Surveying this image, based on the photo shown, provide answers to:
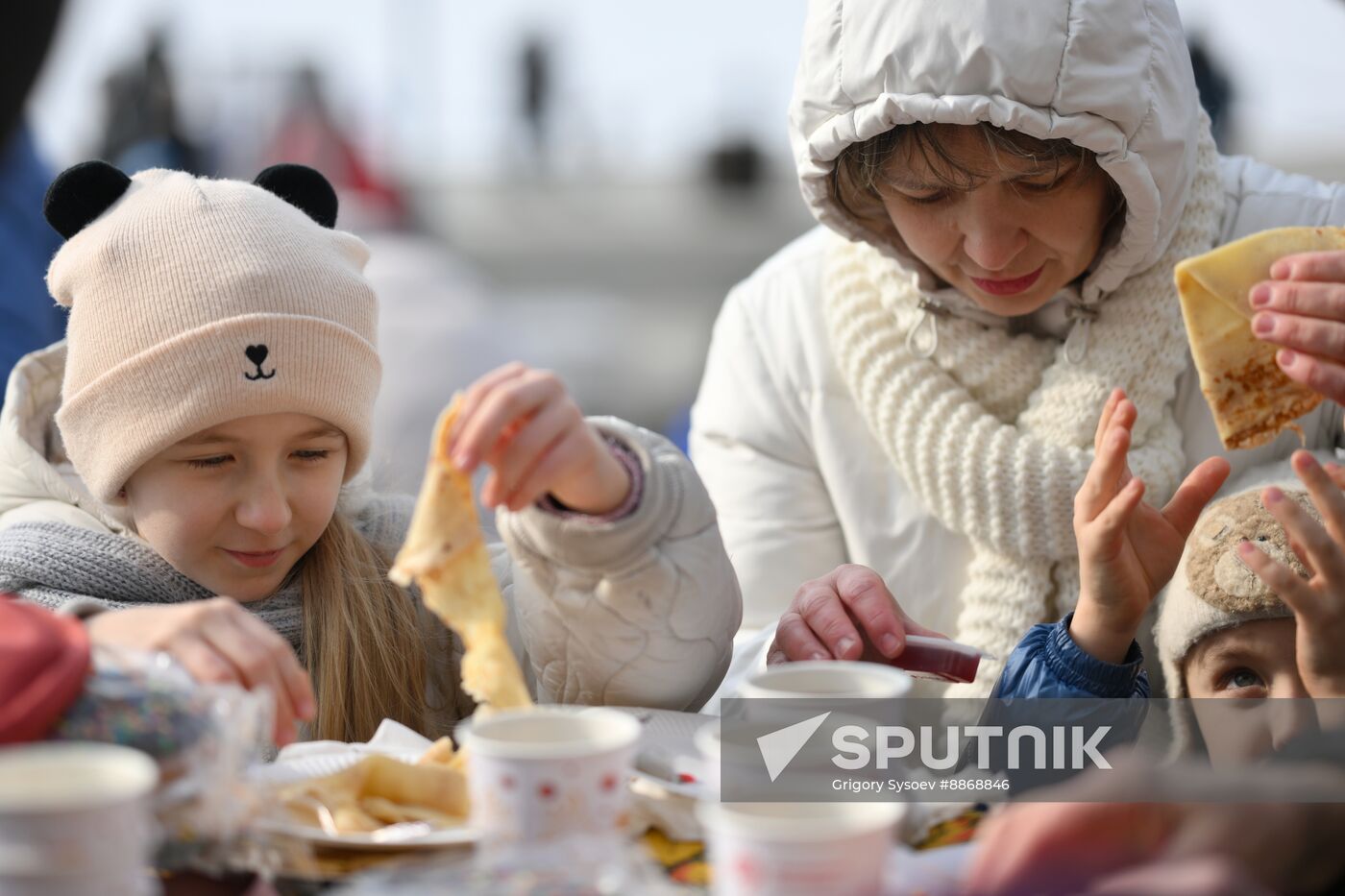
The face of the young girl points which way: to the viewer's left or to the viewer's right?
to the viewer's right

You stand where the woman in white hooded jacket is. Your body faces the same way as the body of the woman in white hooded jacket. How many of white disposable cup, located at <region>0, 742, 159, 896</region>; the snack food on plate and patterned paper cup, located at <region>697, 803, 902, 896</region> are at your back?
0

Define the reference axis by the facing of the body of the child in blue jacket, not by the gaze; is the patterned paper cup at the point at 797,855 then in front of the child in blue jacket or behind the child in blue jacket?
in front

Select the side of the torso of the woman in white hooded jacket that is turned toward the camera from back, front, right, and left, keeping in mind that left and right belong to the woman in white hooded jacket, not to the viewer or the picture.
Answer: front

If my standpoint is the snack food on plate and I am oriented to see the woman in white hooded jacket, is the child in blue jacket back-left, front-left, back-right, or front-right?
front-right

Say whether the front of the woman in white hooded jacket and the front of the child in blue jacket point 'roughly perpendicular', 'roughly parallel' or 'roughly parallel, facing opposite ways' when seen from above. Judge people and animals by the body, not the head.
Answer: roughly parallel

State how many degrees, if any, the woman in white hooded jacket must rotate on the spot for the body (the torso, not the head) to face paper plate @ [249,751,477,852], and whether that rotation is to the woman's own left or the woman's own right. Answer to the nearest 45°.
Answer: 0° — they already face it

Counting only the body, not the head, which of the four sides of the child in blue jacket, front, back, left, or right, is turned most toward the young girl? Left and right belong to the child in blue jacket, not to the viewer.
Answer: right

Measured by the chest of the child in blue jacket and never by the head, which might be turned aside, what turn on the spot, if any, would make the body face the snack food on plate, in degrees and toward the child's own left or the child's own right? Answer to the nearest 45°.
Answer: approximately 45° to the child's own right

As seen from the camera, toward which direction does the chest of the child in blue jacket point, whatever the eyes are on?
toward the camera

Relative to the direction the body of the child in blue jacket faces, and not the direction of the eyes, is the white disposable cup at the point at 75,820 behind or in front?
in front

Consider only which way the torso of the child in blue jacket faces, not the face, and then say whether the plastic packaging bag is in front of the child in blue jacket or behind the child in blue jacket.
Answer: in front

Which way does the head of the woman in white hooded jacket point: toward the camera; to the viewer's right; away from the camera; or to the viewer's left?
toward the camera
